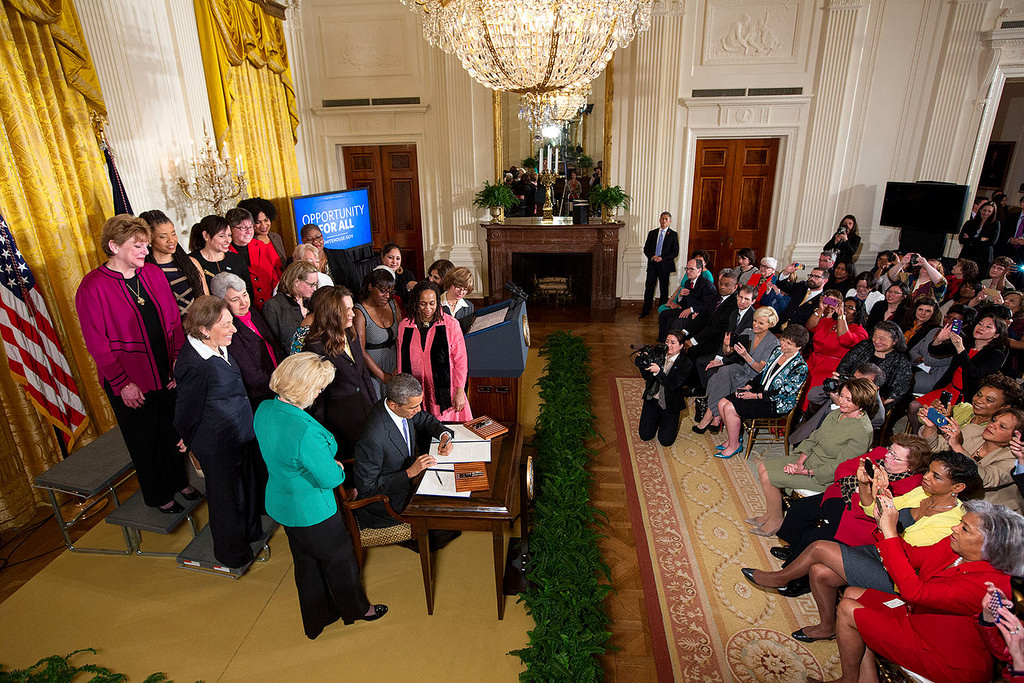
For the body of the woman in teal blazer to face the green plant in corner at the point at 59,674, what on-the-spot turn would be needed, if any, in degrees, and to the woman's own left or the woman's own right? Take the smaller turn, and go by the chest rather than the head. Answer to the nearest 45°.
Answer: approximately 135° to the woman's own left

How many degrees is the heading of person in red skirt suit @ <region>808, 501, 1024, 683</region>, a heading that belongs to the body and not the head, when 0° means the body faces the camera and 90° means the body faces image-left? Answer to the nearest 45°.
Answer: approximately 90°

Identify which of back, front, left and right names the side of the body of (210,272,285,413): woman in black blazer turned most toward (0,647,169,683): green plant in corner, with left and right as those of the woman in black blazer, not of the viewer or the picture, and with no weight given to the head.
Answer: right

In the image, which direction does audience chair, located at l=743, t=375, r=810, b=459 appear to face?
to the viewer's left

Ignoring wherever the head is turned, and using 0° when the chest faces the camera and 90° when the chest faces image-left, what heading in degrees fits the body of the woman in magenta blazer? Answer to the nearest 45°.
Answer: approximately 315°

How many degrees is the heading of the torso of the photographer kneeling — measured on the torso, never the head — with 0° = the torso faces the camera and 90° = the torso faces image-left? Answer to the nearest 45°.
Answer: approximately 45°

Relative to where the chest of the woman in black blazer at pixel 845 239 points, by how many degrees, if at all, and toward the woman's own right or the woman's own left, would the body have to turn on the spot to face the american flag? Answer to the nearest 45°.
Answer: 0° — they already face it

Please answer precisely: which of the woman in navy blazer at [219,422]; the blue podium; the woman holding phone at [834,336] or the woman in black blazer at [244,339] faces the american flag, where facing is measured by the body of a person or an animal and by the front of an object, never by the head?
the woman holding phone

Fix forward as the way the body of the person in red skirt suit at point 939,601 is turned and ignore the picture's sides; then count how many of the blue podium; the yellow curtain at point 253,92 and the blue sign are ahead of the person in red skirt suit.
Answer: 3

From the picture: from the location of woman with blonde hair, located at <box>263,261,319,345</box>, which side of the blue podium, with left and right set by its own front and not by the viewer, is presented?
back

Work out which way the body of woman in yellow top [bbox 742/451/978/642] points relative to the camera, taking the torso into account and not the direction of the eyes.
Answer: to the viewer's left
